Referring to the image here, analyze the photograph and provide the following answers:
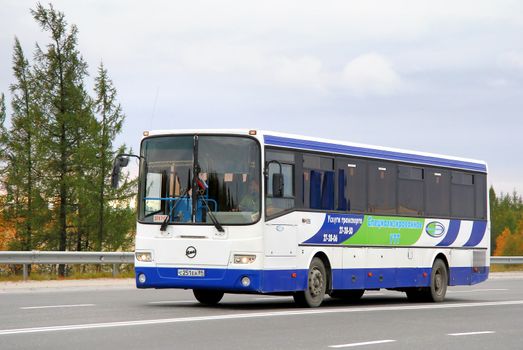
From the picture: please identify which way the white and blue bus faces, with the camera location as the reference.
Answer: facing the viewer and to the left of the viewer

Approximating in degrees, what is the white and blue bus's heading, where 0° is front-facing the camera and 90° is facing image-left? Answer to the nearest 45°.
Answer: approximately 45°
